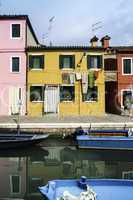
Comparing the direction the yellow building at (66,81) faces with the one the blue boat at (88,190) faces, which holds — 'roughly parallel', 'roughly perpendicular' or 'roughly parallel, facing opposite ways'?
roughly perpendicular

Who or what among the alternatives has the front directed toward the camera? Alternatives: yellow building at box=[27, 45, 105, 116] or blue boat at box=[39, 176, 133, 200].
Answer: the yellow building

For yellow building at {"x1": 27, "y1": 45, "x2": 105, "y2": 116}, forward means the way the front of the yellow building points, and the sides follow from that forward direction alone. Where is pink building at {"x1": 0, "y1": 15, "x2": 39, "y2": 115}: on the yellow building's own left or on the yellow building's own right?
on the yellow building's own right

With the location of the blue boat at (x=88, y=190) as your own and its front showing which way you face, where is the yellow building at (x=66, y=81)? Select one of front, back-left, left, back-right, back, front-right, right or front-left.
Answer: right

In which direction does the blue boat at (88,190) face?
to the viewer's left

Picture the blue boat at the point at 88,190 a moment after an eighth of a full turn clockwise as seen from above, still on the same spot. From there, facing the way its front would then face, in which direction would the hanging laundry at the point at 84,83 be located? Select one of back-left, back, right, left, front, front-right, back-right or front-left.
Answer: front-right

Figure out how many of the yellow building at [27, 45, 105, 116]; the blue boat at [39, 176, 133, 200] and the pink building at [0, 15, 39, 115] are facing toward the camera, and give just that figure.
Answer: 2

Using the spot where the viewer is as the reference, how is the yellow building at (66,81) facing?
facing the viewer

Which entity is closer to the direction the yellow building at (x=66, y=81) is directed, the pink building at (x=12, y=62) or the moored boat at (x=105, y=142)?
the moored boat

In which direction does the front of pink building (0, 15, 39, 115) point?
toward the camera

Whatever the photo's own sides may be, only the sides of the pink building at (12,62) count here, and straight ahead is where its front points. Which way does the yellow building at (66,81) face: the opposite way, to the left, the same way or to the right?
the same way

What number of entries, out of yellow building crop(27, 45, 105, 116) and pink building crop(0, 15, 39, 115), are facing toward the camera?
2

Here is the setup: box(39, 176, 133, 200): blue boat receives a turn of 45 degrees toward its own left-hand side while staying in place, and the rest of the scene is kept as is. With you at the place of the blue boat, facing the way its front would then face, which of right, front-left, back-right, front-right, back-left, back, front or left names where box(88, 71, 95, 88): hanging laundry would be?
back-right

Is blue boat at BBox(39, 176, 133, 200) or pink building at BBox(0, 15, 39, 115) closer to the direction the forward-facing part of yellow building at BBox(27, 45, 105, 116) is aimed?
the blue boat

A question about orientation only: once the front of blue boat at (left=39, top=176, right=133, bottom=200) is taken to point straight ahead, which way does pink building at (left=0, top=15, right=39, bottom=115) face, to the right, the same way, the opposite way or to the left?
to the left

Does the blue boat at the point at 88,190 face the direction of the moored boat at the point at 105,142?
no

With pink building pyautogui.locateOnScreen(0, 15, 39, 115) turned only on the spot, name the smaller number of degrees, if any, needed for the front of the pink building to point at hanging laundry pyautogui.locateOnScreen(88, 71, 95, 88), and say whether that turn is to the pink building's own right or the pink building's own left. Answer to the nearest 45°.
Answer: approximately 90° to the pink building's own left

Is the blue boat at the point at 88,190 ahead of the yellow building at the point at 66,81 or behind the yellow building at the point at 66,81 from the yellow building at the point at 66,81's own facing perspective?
ahead
